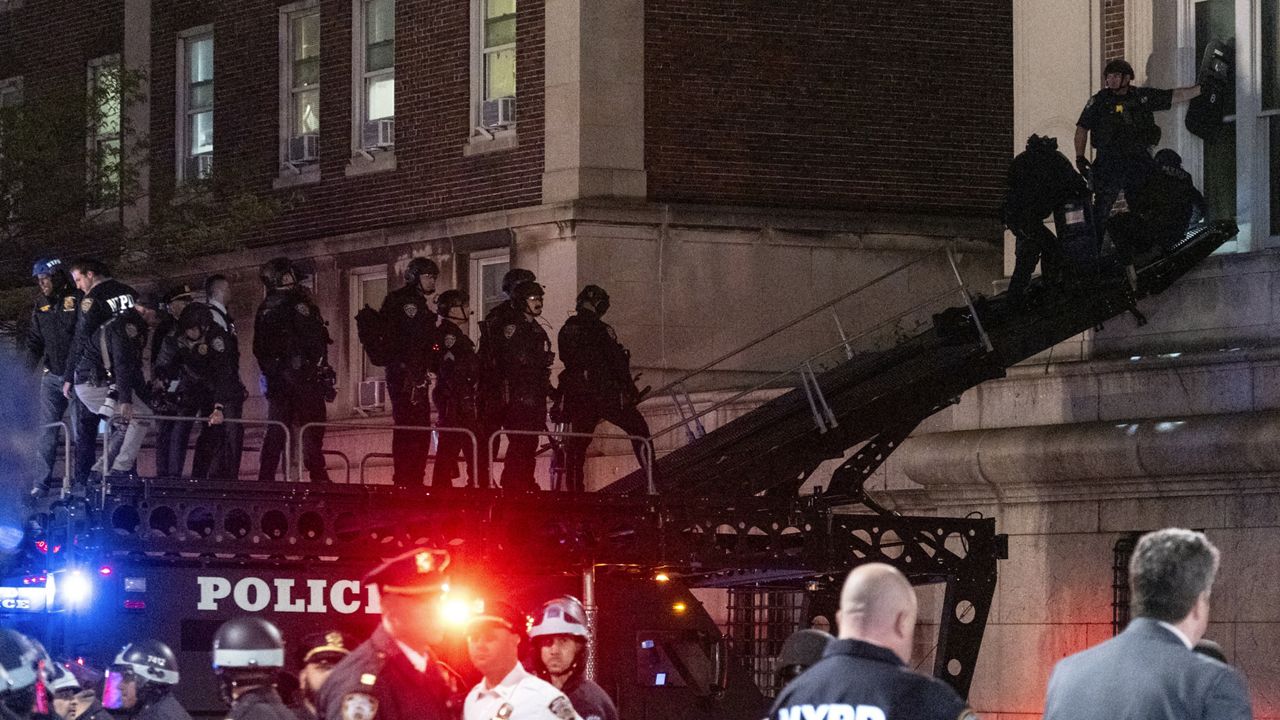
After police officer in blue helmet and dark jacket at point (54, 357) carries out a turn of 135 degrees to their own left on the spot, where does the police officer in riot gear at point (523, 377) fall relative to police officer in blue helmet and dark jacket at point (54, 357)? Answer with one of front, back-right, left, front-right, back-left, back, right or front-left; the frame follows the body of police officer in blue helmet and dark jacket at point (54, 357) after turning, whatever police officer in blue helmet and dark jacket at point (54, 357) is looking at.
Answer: front

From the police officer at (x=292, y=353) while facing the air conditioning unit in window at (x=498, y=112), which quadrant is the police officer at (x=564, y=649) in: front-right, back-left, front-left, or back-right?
back-right

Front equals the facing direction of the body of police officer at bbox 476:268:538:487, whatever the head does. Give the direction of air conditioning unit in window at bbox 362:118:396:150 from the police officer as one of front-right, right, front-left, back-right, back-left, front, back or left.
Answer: left

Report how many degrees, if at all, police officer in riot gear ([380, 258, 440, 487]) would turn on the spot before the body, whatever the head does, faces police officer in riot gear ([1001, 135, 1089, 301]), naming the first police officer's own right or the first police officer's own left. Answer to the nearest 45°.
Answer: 0° — they already face them

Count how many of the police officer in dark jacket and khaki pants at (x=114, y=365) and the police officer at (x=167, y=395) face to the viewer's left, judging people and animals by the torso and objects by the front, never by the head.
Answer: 0

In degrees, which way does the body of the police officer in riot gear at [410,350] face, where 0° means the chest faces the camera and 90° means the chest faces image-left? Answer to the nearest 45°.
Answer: approximately 270°

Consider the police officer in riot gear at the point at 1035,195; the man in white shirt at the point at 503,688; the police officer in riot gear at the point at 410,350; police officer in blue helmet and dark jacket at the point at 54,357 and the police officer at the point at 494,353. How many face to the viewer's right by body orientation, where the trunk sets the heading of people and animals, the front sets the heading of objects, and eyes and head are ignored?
3

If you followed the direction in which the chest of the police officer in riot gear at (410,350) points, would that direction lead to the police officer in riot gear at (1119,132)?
yes

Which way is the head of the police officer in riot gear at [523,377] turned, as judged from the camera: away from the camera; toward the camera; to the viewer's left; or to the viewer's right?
to the viewer's right

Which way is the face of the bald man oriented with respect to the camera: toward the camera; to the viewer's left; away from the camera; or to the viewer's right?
away from the camera

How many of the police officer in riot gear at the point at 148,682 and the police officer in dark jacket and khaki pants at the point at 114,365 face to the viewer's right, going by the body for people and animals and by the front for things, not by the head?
1
